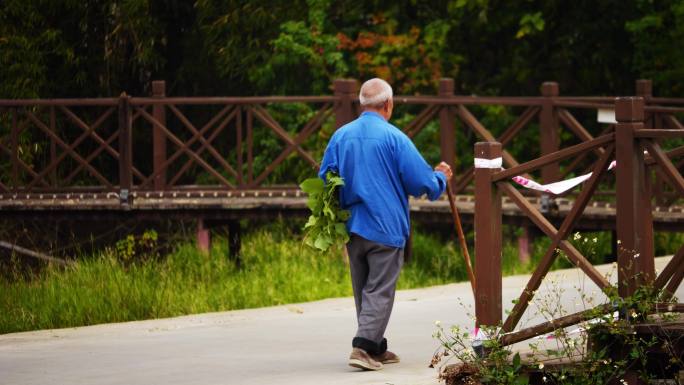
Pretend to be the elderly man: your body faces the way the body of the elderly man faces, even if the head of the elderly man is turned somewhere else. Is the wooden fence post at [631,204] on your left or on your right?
on your right

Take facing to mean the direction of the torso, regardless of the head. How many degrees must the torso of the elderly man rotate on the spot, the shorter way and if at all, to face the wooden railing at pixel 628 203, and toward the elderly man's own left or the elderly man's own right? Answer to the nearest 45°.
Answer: approximately 90° to the elderly man's own right

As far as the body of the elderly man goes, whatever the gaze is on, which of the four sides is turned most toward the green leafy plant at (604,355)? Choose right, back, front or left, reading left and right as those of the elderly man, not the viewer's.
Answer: right

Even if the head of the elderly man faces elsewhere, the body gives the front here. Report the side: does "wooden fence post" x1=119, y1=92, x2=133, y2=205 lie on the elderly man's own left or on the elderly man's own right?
on the elderly man's own left

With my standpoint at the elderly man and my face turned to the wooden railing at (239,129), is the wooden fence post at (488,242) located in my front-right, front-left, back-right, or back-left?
back-right

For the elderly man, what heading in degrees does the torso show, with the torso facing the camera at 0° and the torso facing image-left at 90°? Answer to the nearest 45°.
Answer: approximately 225°

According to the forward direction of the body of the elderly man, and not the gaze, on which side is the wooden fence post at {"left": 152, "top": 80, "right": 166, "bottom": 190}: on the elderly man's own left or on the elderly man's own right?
on the elderly man's own left

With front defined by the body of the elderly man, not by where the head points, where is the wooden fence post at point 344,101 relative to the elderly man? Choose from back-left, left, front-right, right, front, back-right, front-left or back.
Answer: front-left
